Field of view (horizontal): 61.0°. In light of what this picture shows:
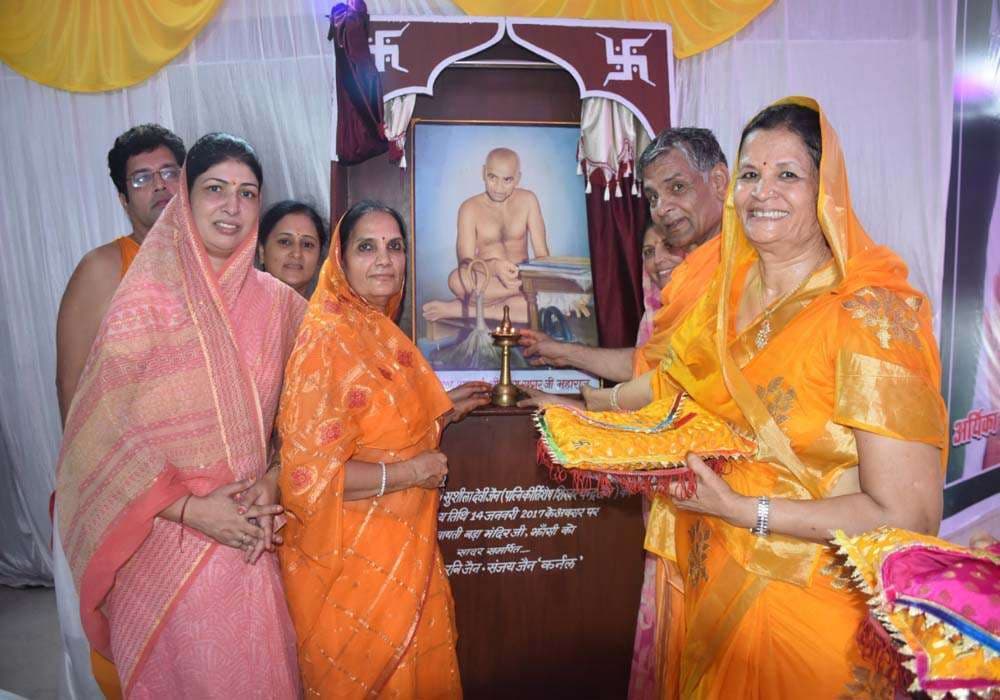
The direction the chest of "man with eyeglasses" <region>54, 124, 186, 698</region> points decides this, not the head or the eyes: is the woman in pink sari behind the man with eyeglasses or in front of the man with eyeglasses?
in front

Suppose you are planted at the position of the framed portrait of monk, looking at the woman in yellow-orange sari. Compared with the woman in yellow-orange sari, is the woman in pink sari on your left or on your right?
right

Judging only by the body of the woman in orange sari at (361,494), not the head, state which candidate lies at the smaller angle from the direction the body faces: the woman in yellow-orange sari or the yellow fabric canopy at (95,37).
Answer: the woman in yellow-orange sari

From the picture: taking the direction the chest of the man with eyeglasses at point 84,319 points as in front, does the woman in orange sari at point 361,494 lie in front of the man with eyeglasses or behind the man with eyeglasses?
in front

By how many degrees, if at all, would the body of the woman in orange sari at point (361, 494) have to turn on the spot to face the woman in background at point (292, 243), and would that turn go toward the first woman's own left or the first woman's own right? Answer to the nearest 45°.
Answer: approximately 135° to the first woman's own left

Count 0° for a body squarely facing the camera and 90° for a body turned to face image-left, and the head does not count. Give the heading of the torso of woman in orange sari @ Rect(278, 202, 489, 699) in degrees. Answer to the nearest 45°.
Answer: approximately 315°

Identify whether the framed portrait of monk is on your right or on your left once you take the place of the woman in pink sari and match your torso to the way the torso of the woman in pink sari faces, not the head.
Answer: on your left

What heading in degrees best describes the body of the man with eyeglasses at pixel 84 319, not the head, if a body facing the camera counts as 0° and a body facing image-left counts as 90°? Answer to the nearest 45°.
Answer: approximately 315°

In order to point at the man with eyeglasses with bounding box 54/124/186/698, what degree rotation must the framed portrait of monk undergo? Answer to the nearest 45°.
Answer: approximately 45° to its right

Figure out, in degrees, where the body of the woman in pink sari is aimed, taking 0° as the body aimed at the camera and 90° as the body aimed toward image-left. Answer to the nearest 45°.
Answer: approximately 315°

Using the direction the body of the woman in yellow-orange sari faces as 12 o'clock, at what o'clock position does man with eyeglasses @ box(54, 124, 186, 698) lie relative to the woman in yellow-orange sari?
The man with eyeglasses is roughly at 2 o'clock from the woman in yellow-orange sari.

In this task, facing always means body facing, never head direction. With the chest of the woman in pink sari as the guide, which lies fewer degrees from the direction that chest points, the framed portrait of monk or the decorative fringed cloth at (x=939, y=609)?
the decorative fringed cloth

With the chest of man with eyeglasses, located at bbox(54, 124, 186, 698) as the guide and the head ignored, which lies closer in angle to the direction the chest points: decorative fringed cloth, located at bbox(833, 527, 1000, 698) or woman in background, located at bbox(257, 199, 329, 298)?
the decorative fringed cloth
